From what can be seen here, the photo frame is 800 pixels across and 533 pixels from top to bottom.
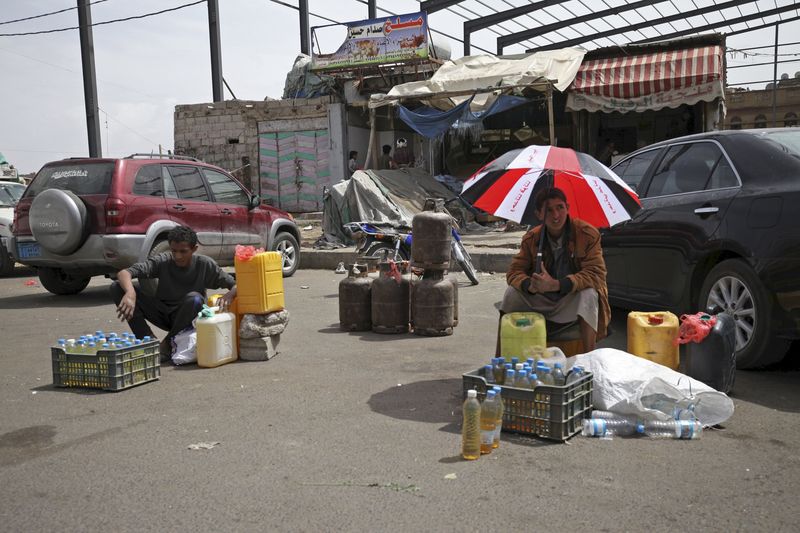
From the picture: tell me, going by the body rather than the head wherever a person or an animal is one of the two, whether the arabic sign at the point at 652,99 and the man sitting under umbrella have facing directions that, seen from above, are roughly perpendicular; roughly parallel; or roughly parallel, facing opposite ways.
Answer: roughly parallel

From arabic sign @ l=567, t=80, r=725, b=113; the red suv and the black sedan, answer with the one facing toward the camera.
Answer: the arabic sign

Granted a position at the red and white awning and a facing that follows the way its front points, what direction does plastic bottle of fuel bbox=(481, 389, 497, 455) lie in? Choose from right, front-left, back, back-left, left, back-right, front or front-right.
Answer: front

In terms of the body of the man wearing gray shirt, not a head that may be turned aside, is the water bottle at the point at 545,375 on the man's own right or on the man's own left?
on the man's own left

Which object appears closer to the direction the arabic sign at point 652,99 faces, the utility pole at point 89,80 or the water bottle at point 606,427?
the water bottle

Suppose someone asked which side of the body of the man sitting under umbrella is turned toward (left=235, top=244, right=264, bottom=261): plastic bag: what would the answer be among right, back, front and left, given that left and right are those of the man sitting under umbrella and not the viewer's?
right

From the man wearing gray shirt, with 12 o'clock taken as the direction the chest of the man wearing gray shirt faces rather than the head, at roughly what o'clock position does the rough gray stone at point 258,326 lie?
The rough gray stone is roughly at 10 o'clock from the man wearing gray shirt.

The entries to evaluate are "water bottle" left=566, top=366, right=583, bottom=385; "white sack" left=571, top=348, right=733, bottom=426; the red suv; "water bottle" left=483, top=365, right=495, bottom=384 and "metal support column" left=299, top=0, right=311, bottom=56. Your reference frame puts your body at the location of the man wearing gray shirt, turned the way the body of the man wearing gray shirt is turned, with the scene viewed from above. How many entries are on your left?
3

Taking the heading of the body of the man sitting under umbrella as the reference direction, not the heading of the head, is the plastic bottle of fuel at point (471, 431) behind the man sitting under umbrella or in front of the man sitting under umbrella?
in front

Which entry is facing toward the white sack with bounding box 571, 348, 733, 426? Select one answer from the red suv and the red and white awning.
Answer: the red and white awning

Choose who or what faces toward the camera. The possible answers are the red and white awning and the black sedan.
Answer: the red and white awning

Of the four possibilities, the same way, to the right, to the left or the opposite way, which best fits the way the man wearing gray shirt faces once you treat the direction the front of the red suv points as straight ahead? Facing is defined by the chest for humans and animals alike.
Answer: the opposite way

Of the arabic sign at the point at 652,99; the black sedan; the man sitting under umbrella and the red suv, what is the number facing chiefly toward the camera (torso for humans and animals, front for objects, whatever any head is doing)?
2

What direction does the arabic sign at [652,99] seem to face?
toward the camera

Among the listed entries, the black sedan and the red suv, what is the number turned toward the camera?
0

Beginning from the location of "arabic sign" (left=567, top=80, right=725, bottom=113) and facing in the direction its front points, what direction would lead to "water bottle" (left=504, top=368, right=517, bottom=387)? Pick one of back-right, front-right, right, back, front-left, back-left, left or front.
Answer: front

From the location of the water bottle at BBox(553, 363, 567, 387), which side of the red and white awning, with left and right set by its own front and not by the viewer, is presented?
front

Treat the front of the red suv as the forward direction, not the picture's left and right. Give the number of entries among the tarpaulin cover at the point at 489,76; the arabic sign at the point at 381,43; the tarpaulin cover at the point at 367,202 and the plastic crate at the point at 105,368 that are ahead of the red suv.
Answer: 3

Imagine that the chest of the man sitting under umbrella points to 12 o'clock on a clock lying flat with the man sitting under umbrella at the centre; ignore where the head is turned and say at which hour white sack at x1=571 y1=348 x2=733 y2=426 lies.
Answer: The white sack is roughly at 11 o'clock from the man sitting under umbrella.
